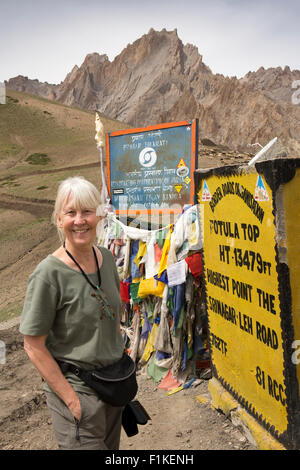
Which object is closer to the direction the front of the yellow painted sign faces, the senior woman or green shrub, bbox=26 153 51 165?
the senior woman

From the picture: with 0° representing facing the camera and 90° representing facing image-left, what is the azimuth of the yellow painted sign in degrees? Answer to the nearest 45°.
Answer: approximately 45°

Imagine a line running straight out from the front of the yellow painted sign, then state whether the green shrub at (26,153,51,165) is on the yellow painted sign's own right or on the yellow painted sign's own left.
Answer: on the yellow painted sign's own right

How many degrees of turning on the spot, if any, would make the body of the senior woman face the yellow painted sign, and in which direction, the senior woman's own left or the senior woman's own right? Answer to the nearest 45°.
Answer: approximately 90° to the senior woman's own left

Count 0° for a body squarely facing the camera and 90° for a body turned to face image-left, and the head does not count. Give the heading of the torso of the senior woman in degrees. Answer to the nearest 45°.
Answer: approximately 315°

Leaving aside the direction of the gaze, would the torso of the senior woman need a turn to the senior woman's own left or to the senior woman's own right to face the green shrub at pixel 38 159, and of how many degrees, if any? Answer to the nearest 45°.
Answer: approximately 135° to the senior woman's own left
